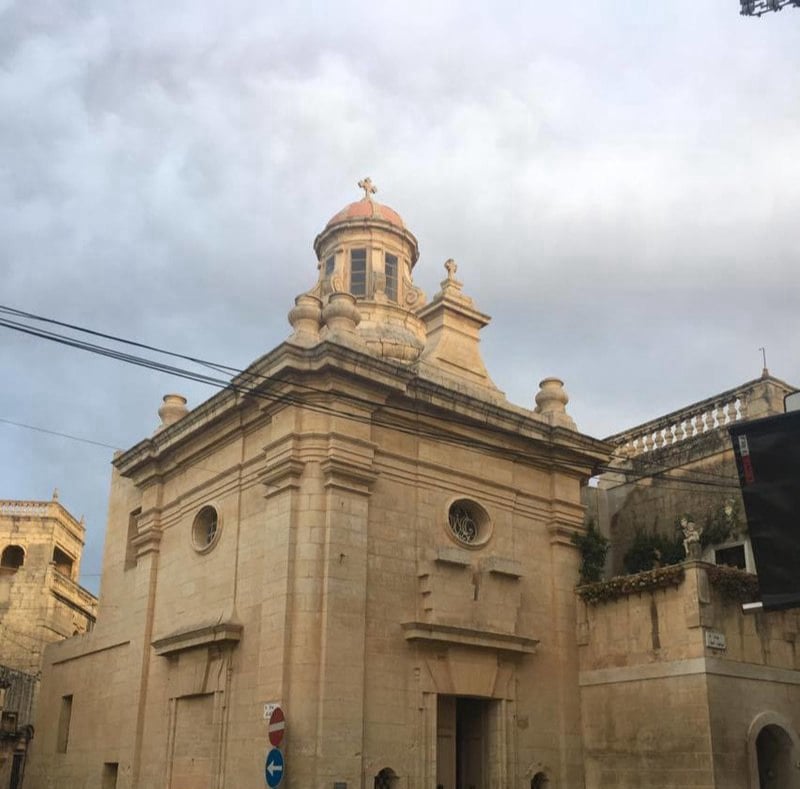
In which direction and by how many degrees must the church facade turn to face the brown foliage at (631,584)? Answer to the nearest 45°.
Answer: approximately 45° to its left

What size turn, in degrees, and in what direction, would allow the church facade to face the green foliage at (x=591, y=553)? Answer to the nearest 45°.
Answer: approximately 45° to its left

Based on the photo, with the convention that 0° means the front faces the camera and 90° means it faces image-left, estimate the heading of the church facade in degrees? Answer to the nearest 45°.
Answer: approximately 315°

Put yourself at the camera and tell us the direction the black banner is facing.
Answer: facing the viewer
